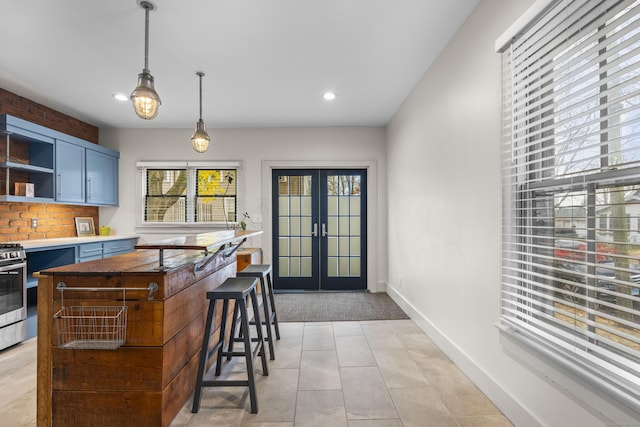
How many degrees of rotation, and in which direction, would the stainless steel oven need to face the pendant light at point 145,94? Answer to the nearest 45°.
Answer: approximately 45° to its right

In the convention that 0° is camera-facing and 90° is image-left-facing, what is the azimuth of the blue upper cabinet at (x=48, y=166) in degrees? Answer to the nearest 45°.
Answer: approximately 315°

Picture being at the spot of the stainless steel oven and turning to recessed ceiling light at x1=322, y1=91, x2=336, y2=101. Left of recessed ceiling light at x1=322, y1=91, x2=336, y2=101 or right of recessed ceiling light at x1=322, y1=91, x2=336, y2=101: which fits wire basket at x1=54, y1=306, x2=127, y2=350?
right

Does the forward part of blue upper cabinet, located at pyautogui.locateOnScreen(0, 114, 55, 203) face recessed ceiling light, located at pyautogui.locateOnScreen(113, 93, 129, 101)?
yes
